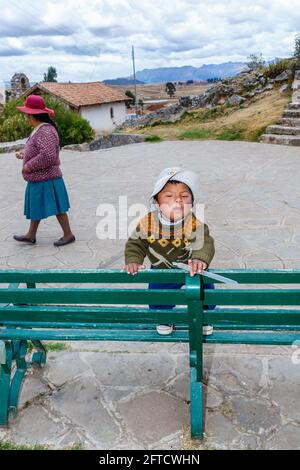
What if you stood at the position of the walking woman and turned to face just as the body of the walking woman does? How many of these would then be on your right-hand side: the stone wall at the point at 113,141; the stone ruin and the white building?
3

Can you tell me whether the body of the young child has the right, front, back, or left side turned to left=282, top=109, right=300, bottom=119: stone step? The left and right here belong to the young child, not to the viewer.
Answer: back

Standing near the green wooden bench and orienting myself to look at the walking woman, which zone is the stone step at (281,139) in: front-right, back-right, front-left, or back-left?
front-right

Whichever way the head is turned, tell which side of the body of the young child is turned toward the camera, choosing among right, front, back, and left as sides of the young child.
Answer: front

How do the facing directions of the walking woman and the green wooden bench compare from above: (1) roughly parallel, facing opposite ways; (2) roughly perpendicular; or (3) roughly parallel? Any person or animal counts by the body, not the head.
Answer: roughly perpendicular

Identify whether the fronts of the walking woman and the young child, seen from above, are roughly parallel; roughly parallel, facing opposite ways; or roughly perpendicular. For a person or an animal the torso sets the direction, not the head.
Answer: roughly perpendicular
